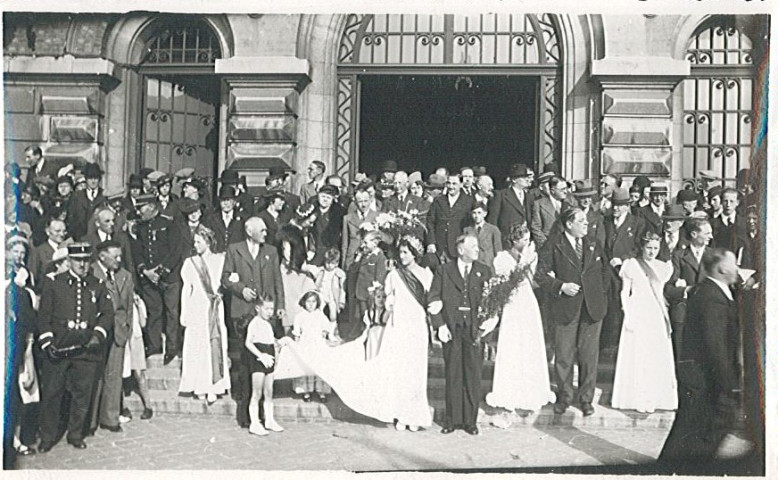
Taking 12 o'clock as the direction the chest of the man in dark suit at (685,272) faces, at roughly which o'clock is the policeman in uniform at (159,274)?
The policeman in uniform is roughly at 4 o'clock from the man in dark suit.

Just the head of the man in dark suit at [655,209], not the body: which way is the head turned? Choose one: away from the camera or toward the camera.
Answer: toward the camera

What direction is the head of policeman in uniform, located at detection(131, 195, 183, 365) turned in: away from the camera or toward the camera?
toward the camera

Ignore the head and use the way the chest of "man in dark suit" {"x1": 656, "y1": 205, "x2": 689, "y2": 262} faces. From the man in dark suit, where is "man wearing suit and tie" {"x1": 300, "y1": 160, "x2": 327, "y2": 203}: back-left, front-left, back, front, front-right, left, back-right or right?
right

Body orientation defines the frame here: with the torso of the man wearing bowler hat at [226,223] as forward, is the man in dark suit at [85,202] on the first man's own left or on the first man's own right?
on the first man's own right

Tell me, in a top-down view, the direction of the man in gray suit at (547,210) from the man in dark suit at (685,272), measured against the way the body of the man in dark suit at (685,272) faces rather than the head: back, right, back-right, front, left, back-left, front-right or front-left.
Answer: back-right

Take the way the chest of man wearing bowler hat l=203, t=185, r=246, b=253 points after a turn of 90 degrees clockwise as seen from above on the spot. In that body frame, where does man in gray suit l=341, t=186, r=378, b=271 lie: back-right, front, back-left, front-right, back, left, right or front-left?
back

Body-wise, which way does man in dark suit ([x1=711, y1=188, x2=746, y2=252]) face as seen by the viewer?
toward the camera

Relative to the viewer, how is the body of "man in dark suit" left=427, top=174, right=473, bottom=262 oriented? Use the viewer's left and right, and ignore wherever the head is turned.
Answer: facing the viewer

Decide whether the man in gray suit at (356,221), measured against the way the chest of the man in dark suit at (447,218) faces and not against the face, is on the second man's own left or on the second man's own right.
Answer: on the second man's own right

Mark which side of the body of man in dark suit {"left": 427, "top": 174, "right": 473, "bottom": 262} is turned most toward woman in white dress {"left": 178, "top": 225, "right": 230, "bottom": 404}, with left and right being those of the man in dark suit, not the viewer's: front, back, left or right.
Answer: right

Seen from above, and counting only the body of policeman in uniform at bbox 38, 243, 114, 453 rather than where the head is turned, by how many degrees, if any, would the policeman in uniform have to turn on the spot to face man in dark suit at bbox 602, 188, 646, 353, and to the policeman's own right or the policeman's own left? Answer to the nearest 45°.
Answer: approximately 90° to the policeman's own left
